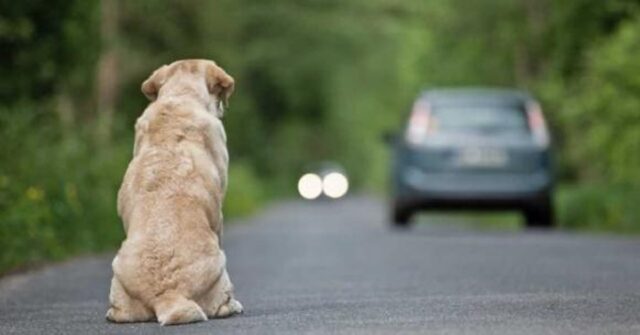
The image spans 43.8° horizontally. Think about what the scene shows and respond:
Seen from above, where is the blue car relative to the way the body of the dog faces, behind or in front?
in front

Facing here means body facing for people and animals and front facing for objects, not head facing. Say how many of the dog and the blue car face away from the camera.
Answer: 2

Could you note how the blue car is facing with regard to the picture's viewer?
facing away from the viewer

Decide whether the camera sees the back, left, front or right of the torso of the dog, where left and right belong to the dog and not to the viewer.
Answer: back

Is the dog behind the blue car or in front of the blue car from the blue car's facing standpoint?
behind
